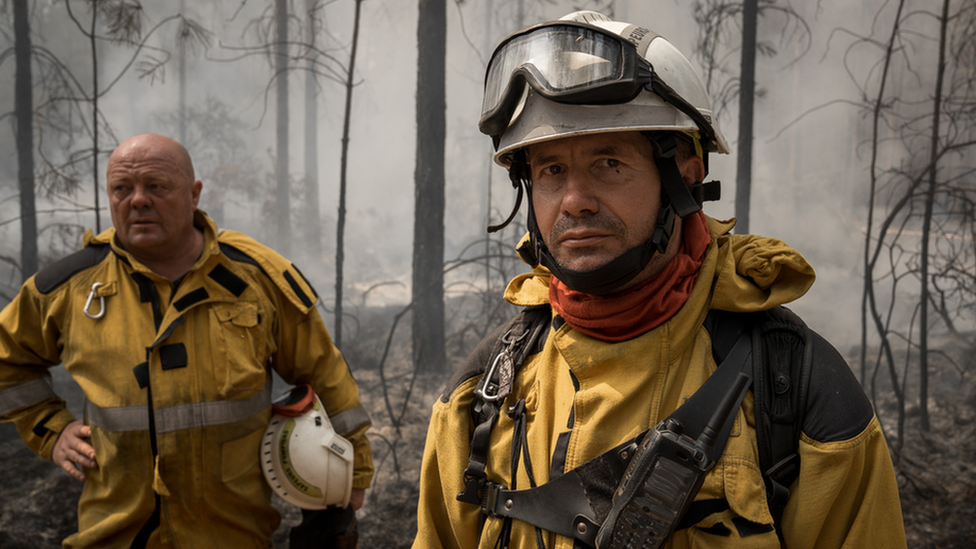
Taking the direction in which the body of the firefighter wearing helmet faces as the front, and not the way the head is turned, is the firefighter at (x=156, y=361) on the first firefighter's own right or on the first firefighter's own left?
on the first firefighter's own right

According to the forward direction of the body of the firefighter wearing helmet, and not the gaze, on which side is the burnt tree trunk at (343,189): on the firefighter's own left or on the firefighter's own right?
on the firefighter's own right

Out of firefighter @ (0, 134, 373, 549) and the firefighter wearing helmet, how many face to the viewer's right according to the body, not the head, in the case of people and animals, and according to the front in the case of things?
0

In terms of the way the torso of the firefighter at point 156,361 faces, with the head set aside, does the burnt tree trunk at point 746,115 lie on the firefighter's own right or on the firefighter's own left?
on the firefighter's own left

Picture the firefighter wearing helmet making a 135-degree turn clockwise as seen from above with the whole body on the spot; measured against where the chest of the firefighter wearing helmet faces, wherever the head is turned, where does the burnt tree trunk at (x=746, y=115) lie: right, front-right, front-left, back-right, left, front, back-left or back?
front

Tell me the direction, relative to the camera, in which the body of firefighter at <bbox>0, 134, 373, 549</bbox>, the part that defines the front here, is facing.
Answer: toward the camera
